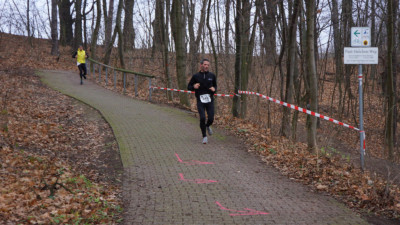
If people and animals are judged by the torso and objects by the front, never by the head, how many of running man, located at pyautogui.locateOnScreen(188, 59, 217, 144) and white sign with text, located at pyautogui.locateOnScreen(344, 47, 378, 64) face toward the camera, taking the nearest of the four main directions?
2

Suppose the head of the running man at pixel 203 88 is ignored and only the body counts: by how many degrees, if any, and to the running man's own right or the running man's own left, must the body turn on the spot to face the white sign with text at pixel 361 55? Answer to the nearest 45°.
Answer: approximately 45° to the running man's own left

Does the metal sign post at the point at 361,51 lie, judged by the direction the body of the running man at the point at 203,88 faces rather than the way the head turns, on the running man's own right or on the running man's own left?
on the running man's own left

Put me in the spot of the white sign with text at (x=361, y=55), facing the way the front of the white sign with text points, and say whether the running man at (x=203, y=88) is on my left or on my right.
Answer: on my right

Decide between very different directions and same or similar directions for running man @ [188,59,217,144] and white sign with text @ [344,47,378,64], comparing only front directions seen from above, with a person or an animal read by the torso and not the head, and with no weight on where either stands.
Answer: same or similar directions

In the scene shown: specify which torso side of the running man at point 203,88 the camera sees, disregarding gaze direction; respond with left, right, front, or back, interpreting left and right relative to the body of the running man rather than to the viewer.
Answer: front

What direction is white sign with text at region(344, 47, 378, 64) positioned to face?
toward the camera
